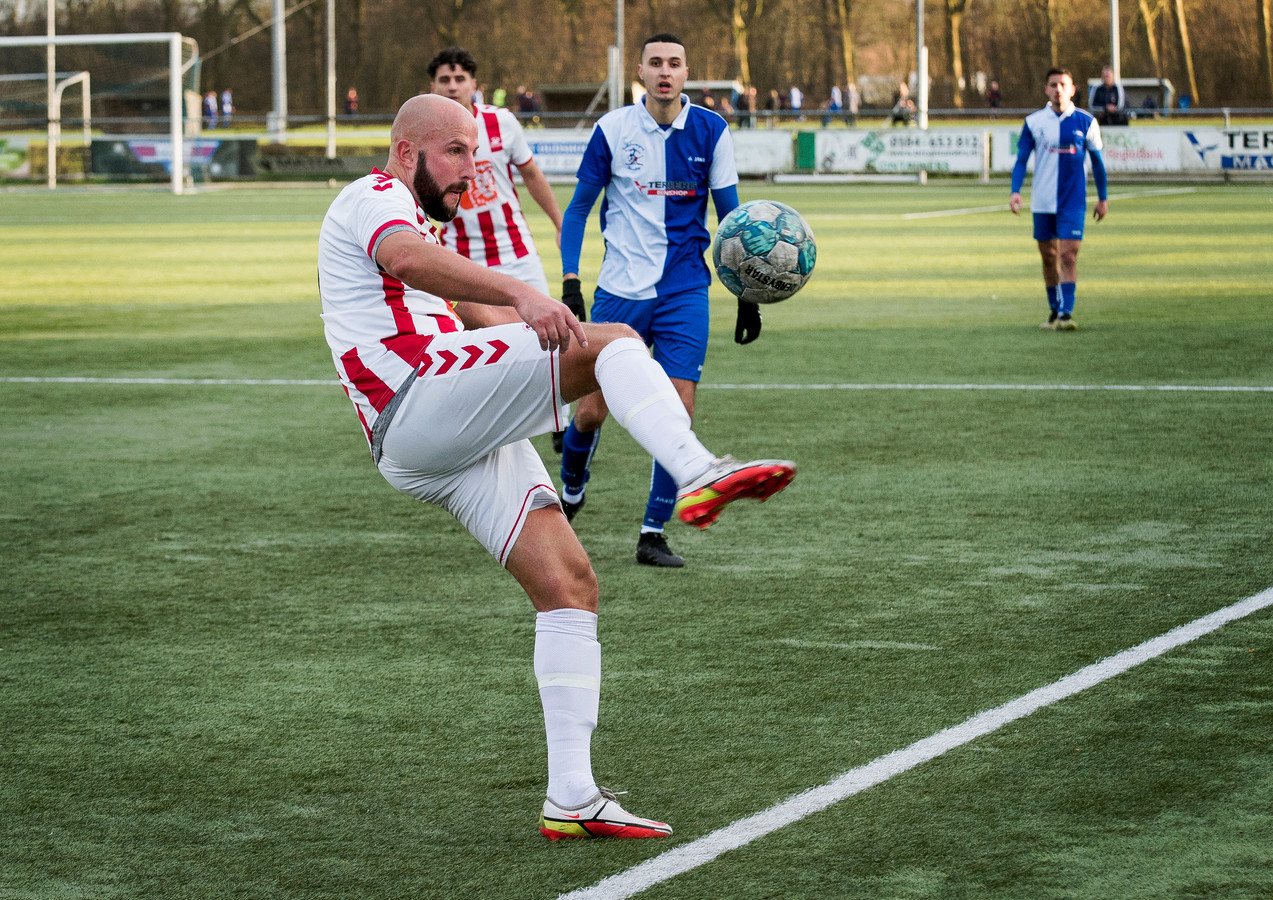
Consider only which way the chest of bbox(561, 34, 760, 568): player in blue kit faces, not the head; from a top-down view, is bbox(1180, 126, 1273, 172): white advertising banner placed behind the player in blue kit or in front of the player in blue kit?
behind

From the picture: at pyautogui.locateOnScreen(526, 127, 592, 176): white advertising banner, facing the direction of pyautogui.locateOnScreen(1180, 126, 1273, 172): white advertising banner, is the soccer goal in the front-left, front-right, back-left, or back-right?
back-right

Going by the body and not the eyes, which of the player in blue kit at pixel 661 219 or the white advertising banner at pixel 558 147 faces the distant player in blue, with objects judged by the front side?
the white advertising banner

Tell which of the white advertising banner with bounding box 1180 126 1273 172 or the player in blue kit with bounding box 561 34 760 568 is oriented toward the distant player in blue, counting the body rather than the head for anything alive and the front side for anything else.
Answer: the white advertising banner

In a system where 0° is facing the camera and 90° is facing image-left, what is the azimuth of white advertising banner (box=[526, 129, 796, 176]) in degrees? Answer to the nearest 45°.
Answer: approximately 0°

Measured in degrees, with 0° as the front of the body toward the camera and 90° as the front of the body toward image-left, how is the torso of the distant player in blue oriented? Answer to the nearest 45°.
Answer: approximately 0°

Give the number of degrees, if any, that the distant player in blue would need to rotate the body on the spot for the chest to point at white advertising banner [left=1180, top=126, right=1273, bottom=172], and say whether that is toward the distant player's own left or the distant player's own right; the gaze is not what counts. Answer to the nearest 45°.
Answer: approximately 180°

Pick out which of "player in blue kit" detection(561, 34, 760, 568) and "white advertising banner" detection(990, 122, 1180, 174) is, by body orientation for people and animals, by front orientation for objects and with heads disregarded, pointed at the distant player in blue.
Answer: the white advertising banner
